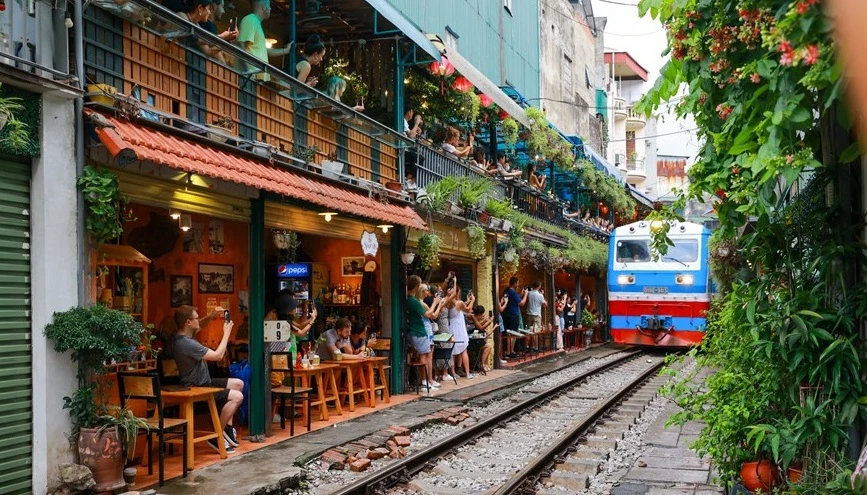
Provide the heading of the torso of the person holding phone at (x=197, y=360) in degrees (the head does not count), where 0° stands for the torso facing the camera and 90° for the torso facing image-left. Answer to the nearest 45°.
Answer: approximately 270°

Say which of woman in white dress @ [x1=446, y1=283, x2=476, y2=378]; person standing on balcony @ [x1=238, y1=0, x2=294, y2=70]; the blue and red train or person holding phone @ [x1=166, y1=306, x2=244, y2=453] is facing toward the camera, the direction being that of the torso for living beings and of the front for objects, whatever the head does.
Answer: the blue and red train

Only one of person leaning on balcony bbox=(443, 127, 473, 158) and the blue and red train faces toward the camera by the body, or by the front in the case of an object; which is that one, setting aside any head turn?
the blue and red train

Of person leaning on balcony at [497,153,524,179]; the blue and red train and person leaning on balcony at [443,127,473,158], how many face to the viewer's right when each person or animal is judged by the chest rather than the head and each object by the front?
2

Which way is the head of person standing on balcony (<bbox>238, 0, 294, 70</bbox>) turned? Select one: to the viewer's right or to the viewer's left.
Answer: to the viewer's right

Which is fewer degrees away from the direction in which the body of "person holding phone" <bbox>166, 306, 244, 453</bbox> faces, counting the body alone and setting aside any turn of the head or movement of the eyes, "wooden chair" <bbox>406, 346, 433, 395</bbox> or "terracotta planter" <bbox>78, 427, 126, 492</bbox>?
the wooden chair

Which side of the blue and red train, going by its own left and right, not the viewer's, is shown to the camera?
front

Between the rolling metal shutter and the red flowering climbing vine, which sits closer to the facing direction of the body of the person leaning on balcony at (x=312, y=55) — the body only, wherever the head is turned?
the red flowering climbing vine

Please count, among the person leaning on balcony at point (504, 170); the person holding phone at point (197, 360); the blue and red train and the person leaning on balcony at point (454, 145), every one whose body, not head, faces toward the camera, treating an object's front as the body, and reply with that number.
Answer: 1

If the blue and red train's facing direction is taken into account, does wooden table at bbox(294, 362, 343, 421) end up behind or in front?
in front

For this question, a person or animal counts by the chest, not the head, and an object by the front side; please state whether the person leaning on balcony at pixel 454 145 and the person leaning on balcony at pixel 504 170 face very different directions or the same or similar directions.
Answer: same or similar directions

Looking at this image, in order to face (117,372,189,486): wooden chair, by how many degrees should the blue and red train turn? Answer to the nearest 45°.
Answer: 0° — it already faces it

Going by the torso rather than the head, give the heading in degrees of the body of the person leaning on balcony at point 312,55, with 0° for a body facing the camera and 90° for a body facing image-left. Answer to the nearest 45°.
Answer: approximately 270°

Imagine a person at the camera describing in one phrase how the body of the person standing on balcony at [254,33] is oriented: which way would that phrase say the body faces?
to the viewer's right

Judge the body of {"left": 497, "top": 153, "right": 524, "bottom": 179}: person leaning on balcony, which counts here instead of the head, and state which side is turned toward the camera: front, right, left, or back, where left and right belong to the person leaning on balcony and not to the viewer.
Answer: right

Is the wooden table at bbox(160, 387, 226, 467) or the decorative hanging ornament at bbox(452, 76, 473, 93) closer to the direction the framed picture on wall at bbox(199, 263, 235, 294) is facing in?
the wooden table

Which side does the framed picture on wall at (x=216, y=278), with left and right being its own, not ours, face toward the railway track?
front
